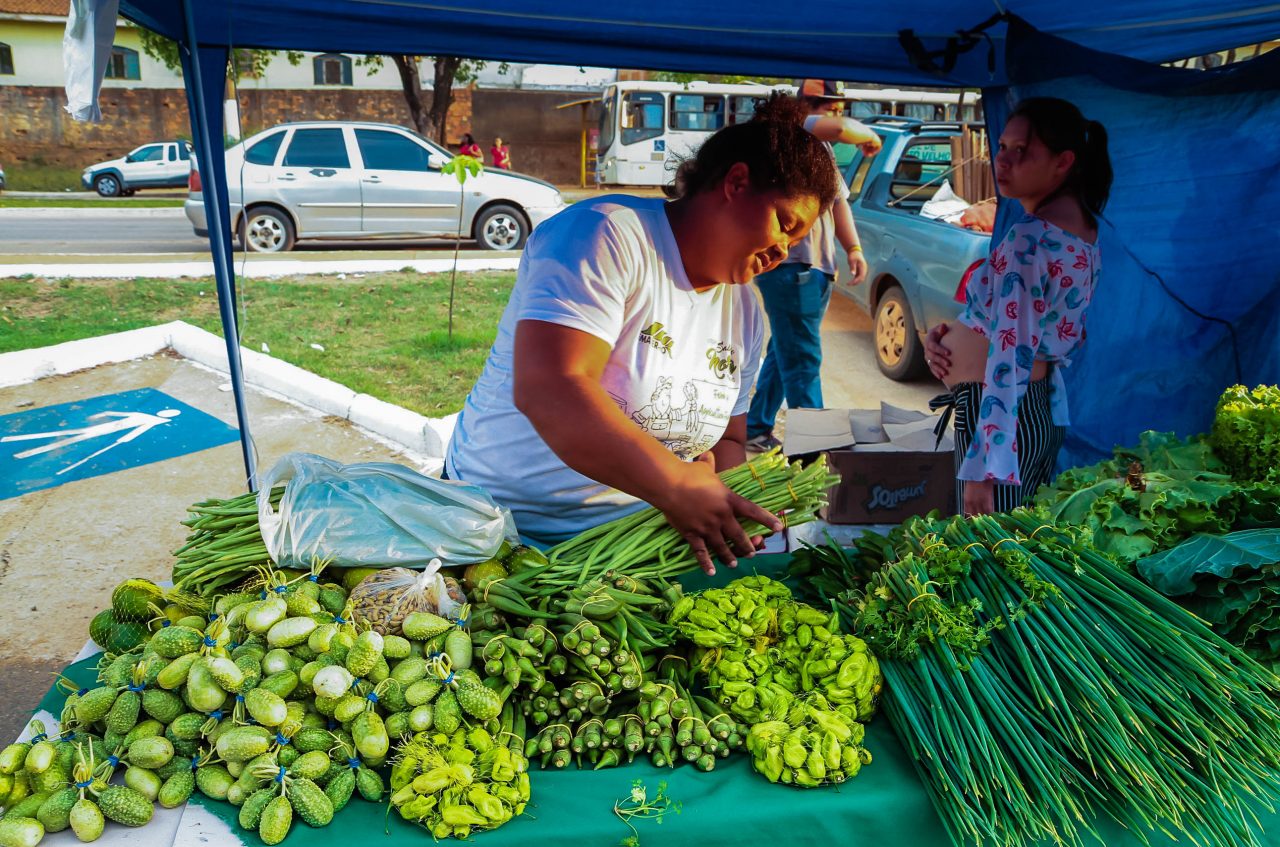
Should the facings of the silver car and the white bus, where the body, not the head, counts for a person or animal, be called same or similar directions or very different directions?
very different directions

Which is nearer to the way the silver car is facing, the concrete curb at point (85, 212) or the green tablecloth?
the green tablecloth

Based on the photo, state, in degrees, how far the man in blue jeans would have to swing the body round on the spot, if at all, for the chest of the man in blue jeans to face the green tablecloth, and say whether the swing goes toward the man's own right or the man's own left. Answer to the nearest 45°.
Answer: approximately 45° to the man's own right

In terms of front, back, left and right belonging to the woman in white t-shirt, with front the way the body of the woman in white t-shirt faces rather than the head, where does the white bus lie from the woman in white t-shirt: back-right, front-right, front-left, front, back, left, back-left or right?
back-left

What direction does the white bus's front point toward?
to the viewer's left

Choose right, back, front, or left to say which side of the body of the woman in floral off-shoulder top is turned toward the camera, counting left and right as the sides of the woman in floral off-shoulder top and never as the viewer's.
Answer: left

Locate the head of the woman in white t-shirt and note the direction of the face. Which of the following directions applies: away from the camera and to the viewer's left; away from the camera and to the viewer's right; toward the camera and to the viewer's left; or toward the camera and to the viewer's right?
toward the camera and to the viewer's right

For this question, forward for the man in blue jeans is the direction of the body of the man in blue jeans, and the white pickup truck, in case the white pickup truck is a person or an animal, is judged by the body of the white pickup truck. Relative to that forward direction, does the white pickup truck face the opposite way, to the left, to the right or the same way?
to the right

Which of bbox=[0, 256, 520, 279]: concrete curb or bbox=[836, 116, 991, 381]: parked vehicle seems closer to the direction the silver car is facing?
the parked vehicle

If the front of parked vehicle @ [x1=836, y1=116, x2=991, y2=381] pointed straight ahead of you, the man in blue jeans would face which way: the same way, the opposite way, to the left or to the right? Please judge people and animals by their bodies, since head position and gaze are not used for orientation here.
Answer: the opposite way

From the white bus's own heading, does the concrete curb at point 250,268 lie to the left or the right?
on its left

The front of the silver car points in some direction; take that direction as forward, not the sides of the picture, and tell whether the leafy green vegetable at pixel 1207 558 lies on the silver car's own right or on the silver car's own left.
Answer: on the silver car's own right
